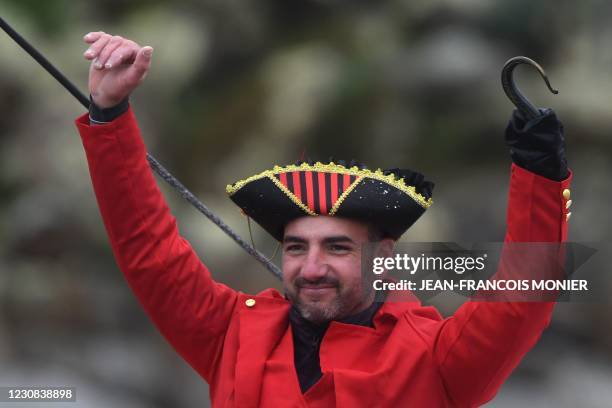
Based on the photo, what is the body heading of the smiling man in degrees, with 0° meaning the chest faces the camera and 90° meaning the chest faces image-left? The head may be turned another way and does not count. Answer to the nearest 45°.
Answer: approximately 45°
